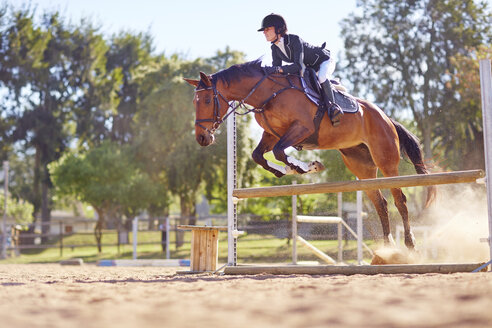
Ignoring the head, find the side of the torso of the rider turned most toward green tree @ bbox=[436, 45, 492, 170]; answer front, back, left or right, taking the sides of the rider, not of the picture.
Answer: right

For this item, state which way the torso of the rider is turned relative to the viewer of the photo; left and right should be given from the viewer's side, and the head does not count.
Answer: facing the viewer and to the left of the viewer

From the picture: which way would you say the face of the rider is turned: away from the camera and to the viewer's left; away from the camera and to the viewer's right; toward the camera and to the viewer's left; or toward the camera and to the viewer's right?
toward the camera and to the viewer's left

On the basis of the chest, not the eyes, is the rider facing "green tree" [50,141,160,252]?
no
